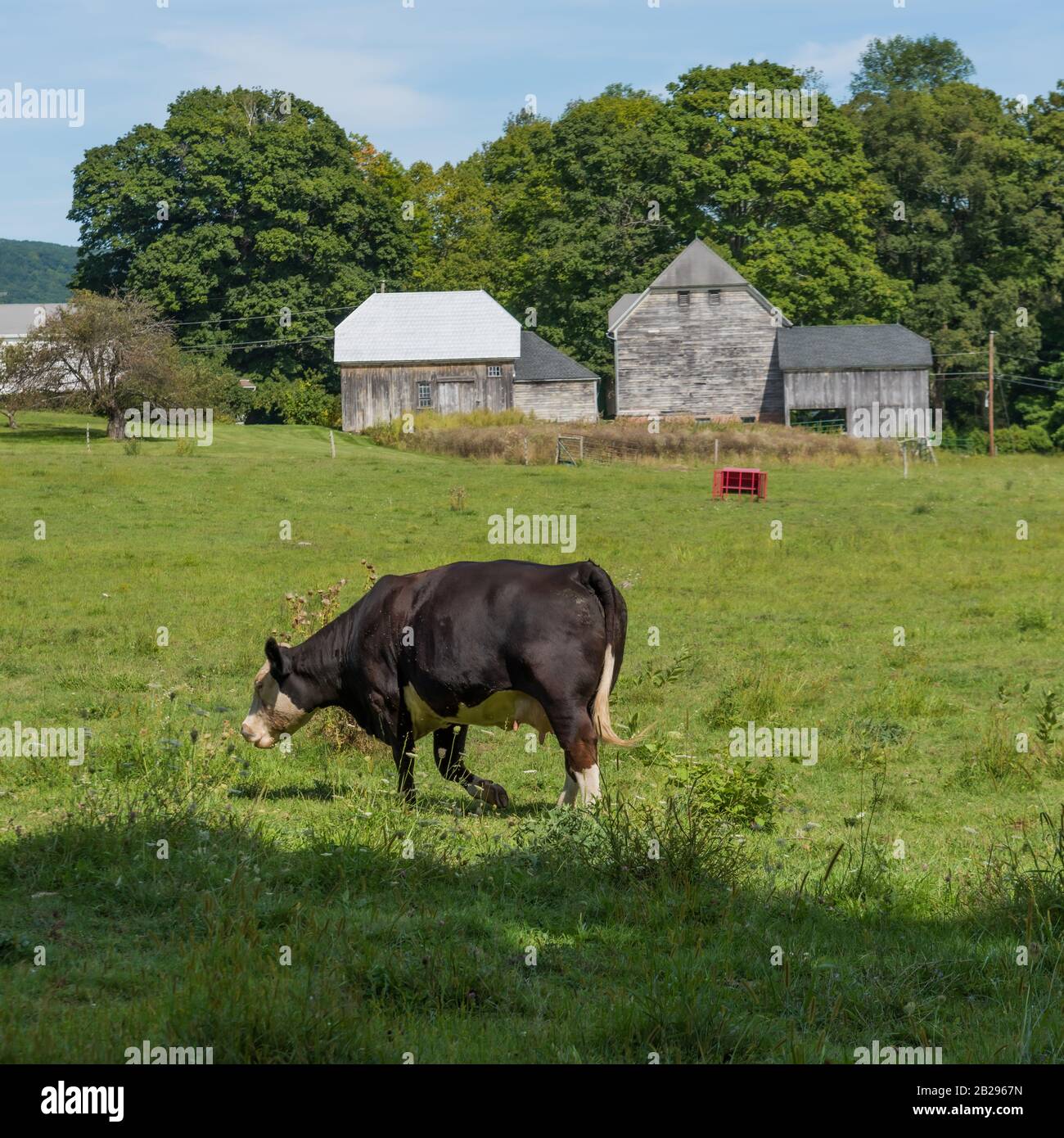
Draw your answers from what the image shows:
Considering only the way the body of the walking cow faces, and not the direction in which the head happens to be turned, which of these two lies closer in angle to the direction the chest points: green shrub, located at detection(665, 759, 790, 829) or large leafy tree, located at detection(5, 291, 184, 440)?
the large leafy tree

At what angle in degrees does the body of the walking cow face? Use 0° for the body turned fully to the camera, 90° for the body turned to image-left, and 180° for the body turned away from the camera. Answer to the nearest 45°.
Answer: approximately 90°

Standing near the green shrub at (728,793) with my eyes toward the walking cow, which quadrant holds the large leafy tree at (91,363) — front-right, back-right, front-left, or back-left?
front-right

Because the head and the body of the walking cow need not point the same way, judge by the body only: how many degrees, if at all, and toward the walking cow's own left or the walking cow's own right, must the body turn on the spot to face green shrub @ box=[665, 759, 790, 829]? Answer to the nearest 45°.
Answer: approximately 135° to the walking cow's own left

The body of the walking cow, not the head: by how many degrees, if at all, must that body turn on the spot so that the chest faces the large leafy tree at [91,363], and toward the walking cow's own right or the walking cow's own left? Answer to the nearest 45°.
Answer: approximately 90° to the walking cow's own right
